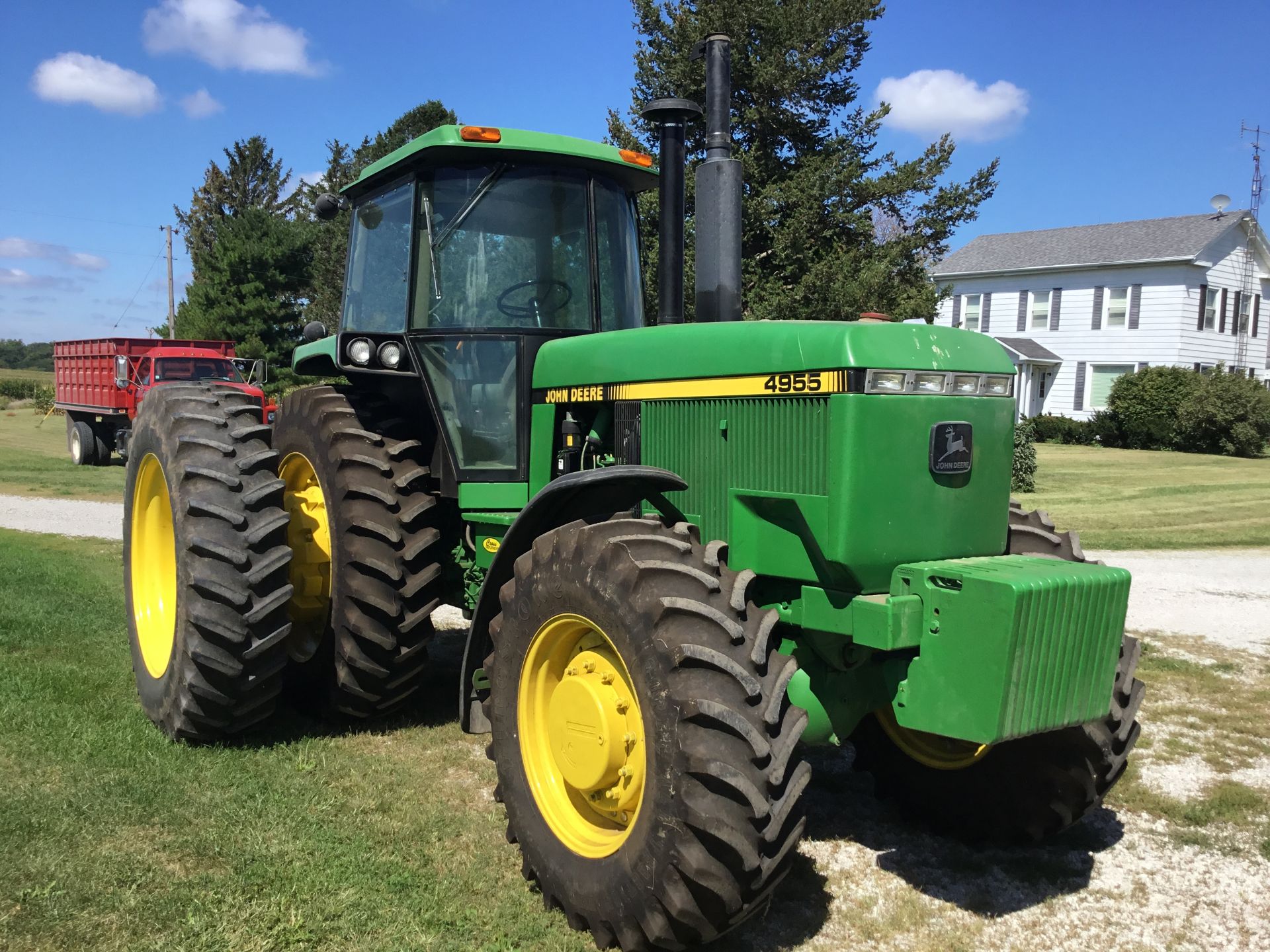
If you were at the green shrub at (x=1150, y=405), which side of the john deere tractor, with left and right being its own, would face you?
left

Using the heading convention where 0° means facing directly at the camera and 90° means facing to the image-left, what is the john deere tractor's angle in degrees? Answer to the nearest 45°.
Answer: approximately 315°

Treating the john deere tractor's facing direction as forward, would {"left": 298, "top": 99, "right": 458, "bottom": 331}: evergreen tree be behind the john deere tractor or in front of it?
behind

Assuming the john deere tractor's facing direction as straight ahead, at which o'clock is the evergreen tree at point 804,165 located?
The evergreen tree is roughly at 8 o'clock from the john deere tractor.

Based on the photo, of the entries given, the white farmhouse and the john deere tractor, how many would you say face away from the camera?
0

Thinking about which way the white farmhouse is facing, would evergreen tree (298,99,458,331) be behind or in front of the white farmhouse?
in front

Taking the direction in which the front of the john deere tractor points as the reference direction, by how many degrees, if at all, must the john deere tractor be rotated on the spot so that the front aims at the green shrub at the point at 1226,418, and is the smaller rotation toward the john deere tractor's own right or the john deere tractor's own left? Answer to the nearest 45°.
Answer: approximately 90° to the john deere tractor's own left
